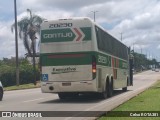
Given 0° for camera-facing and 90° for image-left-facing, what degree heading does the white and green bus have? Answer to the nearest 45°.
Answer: approximately 180°
